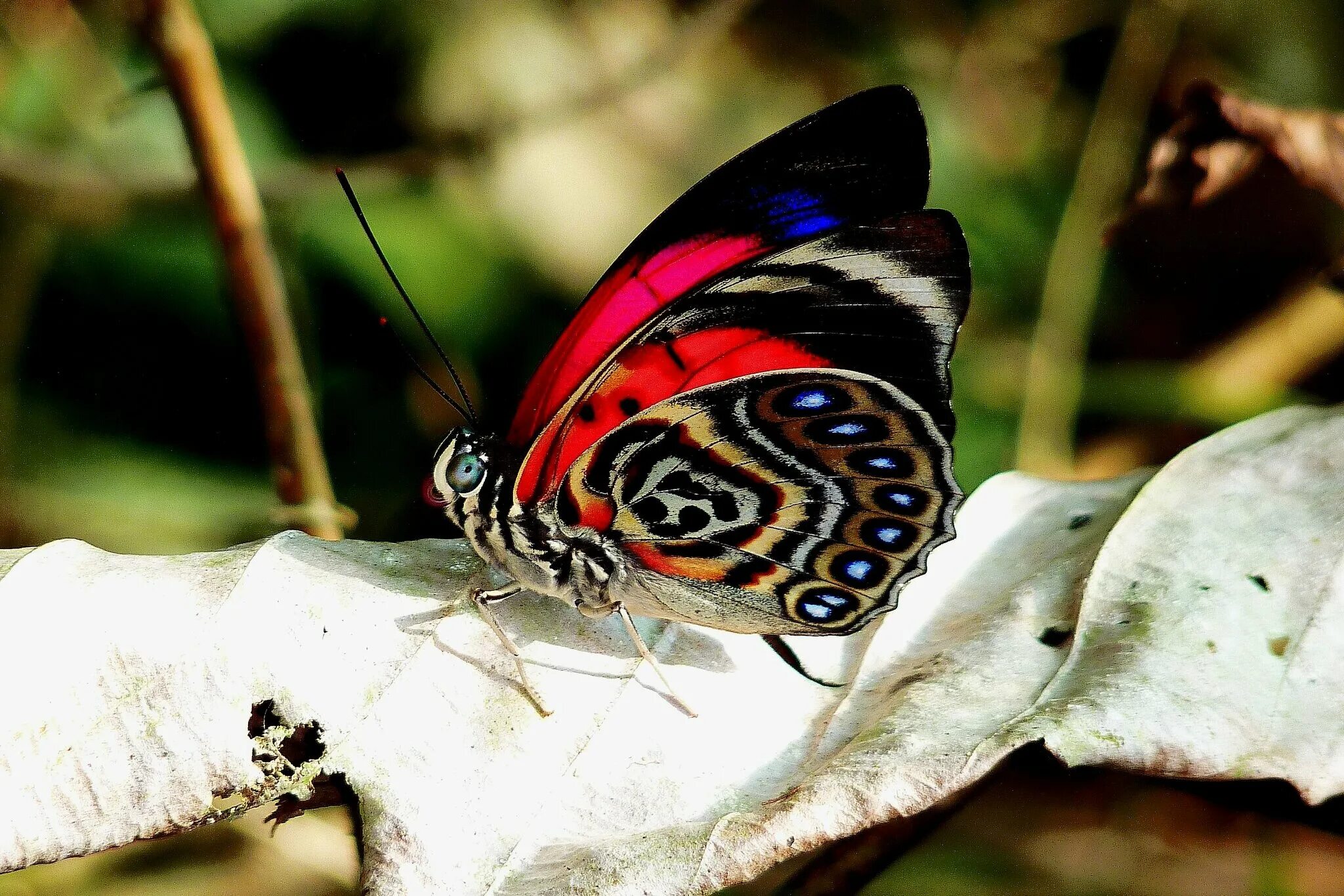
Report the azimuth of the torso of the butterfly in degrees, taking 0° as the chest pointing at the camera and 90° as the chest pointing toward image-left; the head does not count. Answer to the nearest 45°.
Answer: approximately 90°

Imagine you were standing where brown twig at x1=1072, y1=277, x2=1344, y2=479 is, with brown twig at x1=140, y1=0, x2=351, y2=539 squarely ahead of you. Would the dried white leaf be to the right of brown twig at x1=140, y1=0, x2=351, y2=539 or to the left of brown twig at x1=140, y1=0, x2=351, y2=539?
left

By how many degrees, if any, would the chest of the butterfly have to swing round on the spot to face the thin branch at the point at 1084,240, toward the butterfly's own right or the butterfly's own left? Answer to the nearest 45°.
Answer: approximately 135° to the butterfly's own right

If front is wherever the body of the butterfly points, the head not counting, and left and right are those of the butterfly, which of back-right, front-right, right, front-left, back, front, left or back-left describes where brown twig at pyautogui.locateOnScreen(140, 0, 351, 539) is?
front-right

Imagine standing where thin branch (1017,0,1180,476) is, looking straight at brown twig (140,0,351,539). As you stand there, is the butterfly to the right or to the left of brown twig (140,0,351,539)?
left

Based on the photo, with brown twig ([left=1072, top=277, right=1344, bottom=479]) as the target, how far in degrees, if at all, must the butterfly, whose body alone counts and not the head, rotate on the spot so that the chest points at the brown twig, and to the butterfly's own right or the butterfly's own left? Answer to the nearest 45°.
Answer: approximately 135° to the butterfly's own right

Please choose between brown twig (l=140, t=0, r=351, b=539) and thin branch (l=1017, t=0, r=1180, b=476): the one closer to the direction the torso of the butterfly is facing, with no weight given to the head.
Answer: the brown twig
